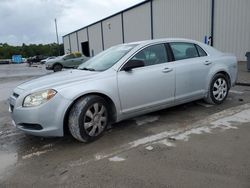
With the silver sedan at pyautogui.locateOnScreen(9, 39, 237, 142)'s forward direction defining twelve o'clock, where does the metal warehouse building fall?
The metal warehouse building is roughly at 5 o'clock from the silver sedan.

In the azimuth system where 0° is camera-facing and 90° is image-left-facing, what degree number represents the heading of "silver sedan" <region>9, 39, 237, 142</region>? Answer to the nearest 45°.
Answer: approximately 45°
